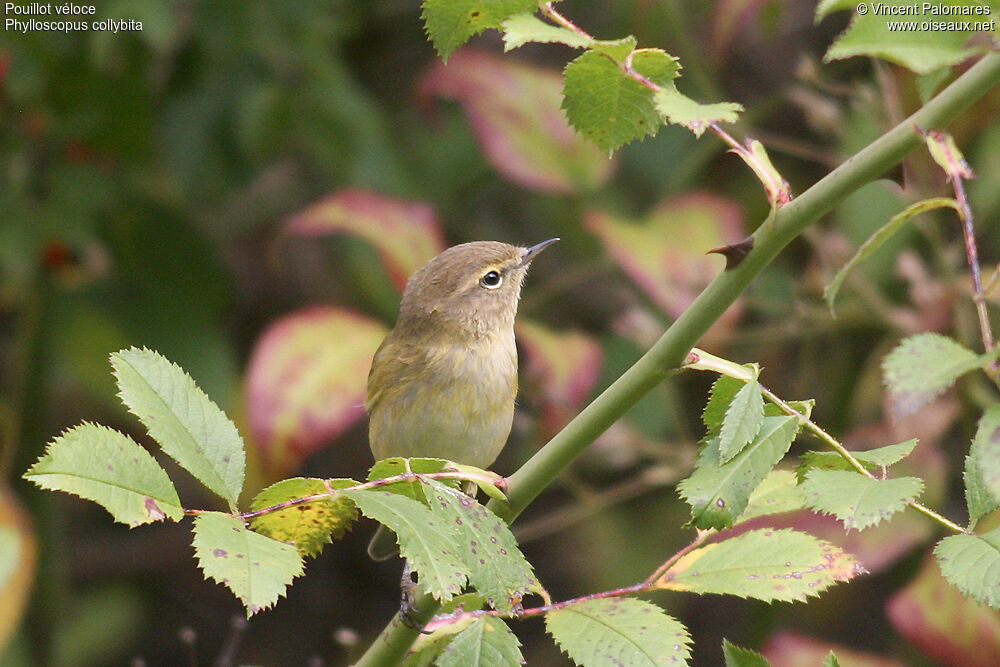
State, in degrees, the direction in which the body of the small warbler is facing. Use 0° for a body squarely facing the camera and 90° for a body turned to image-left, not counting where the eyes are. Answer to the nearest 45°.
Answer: approximately 270°
